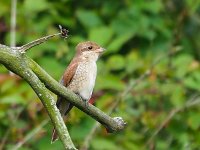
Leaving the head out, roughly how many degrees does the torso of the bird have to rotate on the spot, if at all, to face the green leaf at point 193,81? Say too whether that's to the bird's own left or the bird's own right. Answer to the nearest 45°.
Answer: approximately 90° to the bird's own left

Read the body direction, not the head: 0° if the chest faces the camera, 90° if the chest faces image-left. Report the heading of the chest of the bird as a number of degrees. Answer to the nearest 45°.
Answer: approximately 315°
